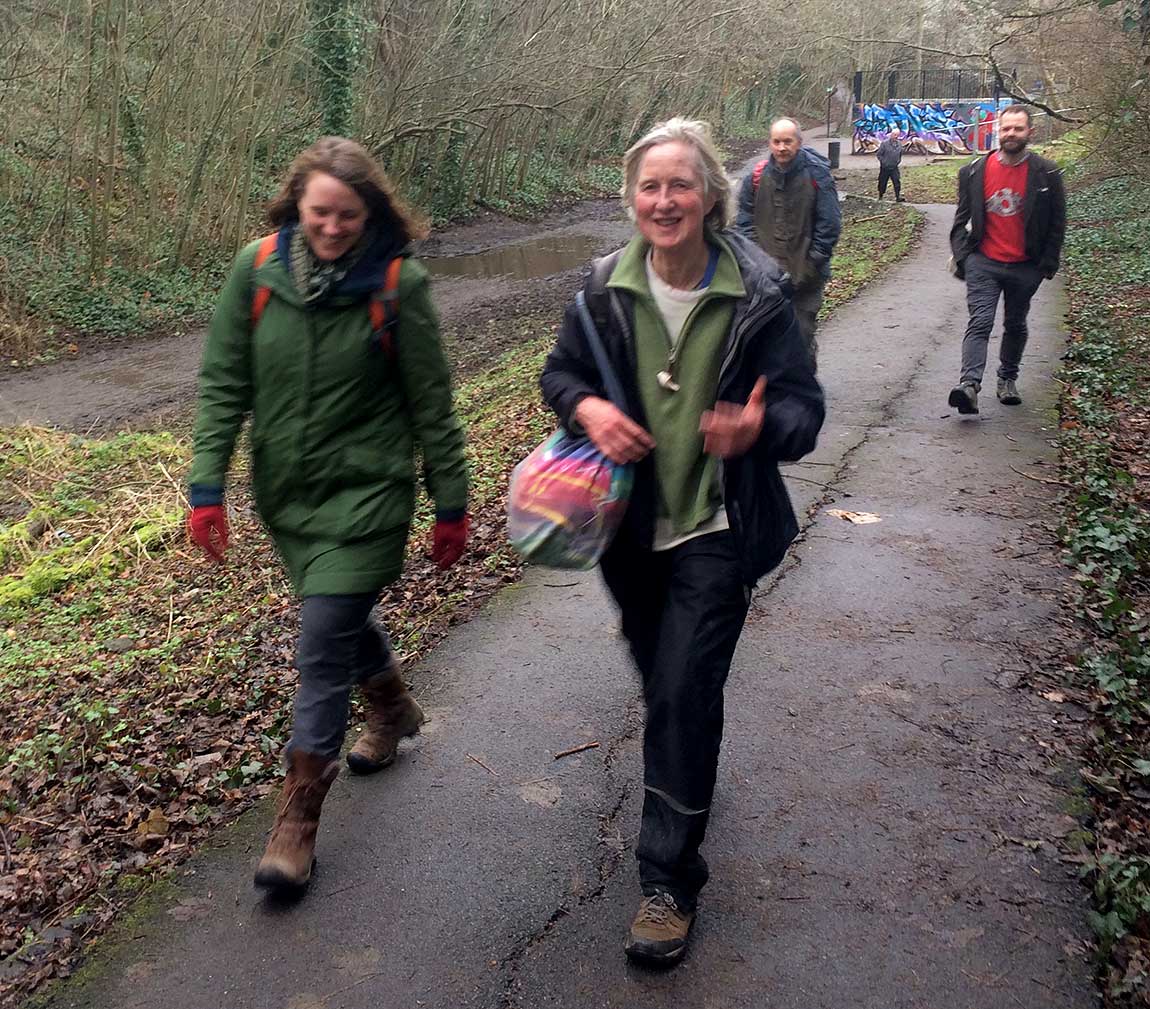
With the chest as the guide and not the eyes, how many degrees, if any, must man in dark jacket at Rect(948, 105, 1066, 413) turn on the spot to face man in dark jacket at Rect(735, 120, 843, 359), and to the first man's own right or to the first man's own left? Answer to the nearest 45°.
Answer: approximately 45° to the first man's own right

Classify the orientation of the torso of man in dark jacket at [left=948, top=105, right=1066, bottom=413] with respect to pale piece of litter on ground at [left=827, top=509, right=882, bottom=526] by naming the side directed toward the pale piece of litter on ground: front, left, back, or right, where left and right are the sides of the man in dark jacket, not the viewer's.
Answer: front

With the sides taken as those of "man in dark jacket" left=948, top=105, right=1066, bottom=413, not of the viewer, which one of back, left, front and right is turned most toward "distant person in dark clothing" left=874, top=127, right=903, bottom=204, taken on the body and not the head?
back

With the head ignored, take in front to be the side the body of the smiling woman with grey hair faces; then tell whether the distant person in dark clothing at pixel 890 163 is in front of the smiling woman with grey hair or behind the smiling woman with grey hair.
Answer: behind

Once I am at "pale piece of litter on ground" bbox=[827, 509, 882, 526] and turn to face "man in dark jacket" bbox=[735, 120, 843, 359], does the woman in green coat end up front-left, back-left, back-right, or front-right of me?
back-left

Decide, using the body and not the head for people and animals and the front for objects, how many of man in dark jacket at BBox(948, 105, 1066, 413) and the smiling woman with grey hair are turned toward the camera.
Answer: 2

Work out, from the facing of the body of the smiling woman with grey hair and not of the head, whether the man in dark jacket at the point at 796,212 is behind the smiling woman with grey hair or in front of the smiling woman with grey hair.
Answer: behind

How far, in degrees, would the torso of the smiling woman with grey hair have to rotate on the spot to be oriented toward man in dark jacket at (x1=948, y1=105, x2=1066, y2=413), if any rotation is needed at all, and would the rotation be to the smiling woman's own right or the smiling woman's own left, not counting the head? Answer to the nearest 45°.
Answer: approximately 180°

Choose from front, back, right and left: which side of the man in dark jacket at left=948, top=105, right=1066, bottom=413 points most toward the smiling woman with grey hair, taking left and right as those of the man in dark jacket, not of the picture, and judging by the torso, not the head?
front

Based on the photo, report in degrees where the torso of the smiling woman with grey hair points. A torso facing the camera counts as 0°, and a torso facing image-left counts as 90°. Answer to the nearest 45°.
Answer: approximately 0°

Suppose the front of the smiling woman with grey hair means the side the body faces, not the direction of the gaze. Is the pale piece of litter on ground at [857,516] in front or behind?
behind
